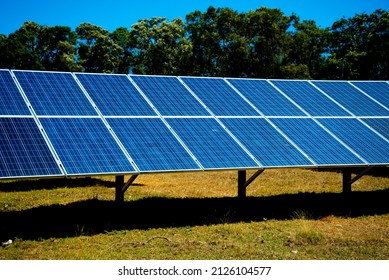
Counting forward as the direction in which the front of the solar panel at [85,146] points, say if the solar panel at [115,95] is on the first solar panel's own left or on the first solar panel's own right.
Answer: on the first solar panel's own left

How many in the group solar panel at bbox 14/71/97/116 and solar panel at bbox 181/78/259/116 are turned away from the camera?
0

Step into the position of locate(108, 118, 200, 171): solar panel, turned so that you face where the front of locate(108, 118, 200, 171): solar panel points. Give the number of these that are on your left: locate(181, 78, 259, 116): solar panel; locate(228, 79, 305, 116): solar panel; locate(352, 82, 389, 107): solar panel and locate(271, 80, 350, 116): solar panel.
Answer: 4

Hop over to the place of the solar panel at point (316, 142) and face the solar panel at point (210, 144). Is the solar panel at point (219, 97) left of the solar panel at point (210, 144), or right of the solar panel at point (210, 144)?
right

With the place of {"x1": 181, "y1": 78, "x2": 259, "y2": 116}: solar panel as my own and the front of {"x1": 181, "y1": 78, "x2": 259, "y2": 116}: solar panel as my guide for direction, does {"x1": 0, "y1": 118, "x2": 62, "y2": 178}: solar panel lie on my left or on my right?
on my right

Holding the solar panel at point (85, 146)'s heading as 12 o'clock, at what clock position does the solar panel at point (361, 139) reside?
the solar panel at point (361, 139) is roughly at 10 o'clock from the solar panel at point (85, 146).

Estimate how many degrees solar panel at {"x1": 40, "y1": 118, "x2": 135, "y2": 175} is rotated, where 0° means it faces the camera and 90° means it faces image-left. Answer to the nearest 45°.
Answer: approximately 315°

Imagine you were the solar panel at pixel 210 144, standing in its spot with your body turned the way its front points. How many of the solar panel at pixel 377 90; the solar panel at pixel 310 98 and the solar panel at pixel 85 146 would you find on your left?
2
